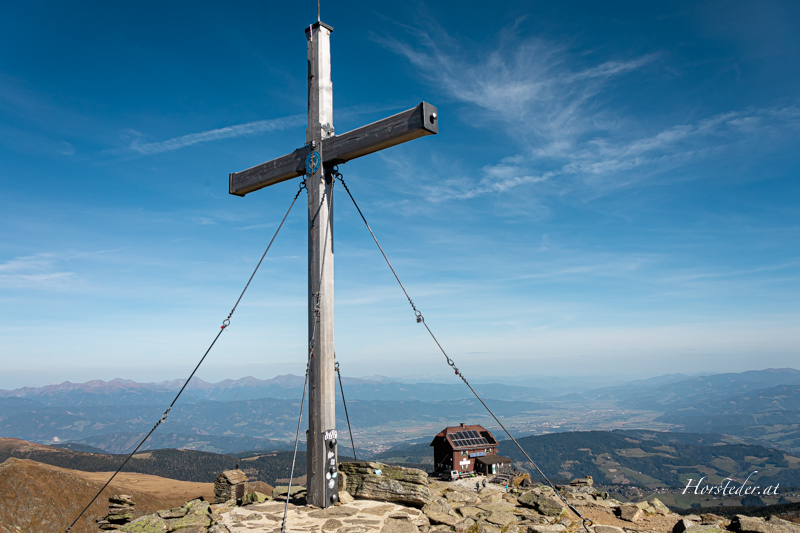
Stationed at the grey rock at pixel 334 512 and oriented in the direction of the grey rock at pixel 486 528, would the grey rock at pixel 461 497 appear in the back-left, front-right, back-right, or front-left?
front-left

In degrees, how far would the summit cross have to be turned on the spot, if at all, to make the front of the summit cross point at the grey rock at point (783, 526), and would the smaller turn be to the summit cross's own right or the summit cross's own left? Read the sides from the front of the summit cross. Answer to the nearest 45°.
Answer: approximately 135° to the summit cross's own left

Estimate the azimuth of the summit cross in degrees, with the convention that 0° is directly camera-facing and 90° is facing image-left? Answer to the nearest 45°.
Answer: approximately 45°

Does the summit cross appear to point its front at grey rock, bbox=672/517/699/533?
no

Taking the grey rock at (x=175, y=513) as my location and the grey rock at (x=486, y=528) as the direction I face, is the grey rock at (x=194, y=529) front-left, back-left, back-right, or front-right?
front-right
